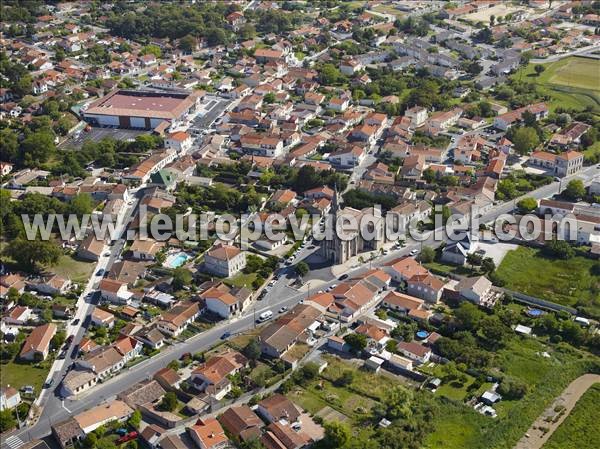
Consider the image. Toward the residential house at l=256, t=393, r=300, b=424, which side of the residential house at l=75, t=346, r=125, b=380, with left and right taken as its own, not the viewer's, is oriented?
front

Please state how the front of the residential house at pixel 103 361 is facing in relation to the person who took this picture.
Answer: facing the viewer and to the right of the viewer

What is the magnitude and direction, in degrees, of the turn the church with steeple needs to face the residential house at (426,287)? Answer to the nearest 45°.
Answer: approximately 90° to its left

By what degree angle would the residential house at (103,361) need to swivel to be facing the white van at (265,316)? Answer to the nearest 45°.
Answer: approximately 45° to its left

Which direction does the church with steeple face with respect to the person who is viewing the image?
facing the viewer and to the left of the viewer

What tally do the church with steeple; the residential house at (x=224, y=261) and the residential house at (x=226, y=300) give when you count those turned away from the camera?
0

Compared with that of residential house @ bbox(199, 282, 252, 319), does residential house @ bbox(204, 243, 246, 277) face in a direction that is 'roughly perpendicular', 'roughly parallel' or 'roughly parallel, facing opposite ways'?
roughly parallel

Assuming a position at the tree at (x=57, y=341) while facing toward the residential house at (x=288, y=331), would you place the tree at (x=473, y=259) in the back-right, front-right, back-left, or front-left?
front-left

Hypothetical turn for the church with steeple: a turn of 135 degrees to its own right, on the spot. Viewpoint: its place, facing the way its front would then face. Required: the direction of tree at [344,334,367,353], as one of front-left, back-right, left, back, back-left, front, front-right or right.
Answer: back
